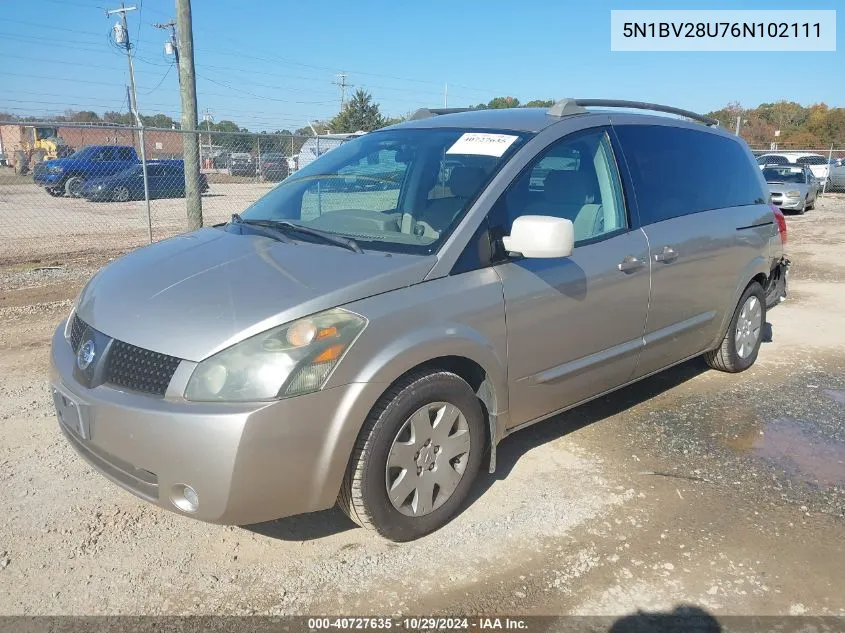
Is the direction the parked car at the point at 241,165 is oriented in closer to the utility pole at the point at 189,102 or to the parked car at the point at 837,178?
the utility pole

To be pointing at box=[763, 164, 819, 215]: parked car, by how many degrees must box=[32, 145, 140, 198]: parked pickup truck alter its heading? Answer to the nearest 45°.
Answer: approximately 135° to its left

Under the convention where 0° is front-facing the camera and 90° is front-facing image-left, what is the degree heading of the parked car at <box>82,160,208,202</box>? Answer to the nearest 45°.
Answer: approximately 45°

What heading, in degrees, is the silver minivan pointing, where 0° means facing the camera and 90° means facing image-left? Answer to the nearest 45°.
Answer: approximately 45°

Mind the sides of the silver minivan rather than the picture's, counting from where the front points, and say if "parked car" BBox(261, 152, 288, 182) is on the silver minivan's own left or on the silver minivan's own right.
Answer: on the silver minivan's own right

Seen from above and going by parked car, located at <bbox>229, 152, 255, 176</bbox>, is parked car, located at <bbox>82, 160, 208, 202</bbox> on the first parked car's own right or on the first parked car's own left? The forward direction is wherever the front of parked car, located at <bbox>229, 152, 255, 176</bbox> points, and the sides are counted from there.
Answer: on the first parked car's own right

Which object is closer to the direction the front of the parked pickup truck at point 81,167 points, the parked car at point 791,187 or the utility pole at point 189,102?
the utility pole

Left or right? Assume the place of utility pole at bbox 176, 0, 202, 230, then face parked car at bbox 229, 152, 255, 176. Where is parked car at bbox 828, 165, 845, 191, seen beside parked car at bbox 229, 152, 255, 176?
right

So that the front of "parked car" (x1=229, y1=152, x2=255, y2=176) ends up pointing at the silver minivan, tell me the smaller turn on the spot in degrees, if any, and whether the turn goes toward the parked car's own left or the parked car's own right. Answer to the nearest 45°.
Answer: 0° — it already faces it
